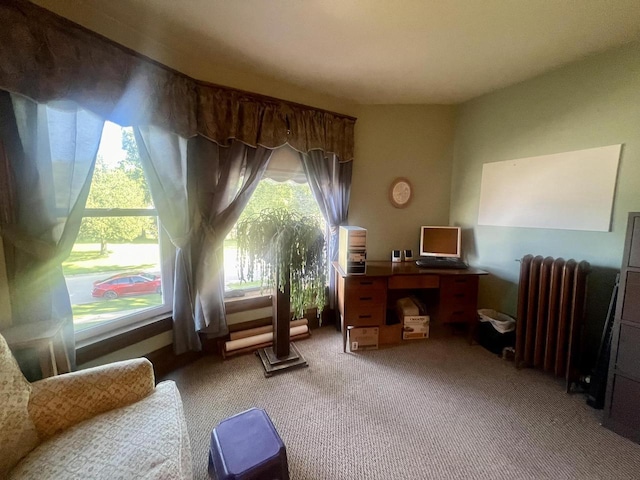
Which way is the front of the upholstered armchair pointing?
to the viewer's right

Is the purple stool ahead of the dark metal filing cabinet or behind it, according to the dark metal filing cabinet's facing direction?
ahead

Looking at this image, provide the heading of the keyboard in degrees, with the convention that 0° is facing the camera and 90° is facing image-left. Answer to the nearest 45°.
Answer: approximately 0°

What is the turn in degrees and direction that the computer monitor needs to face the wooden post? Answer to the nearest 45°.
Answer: approximately 45° to its right

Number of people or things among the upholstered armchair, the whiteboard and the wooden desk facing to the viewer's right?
1

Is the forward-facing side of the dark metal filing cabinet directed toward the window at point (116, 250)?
yes

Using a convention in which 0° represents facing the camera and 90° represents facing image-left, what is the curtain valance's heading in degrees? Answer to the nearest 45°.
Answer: approximately 315°

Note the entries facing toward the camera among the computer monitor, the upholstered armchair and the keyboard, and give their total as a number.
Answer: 2

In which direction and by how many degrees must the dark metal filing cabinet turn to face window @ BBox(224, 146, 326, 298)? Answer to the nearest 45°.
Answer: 0° — it already faces it

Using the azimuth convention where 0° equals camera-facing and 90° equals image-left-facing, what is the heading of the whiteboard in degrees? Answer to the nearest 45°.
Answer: approximately 45°

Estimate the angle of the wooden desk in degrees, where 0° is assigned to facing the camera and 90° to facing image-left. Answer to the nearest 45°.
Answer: approximately 0°

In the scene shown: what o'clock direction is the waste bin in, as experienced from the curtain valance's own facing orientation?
The waste bin is roughly at 11 o'clock from the curtain valance.

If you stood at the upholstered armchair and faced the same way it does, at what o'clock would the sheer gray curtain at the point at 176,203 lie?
The sheer gray curtain is roughly at 10 o'clock from the upholstered armchair.
